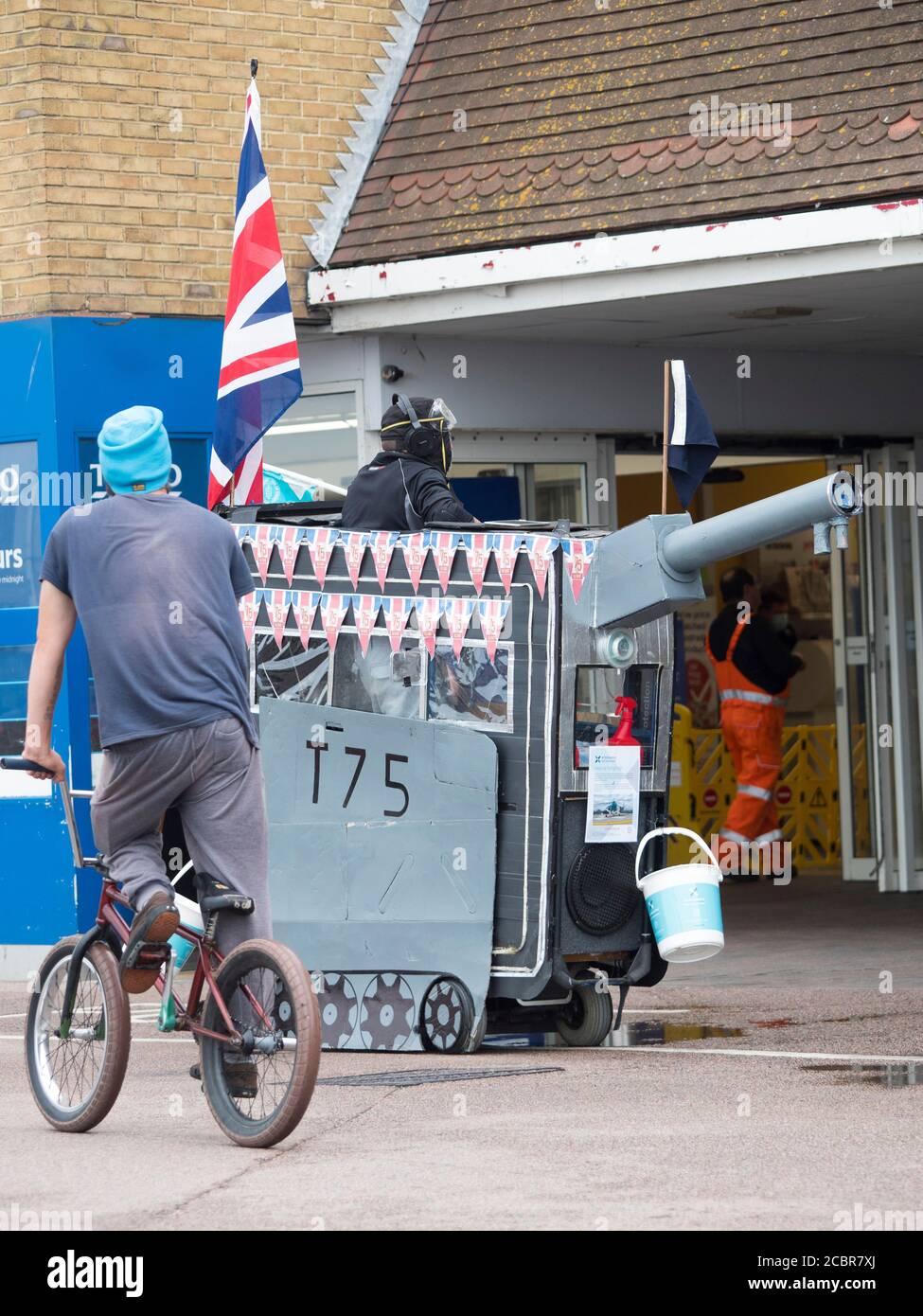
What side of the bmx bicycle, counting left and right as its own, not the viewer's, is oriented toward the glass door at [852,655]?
right

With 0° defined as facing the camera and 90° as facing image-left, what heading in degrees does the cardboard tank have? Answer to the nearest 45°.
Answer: approximately 315°

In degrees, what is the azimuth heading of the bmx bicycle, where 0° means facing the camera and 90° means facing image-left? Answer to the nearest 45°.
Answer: approximately 135°

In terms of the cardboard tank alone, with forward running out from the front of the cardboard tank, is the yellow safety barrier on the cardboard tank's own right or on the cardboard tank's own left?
on the cardboard tank's own left

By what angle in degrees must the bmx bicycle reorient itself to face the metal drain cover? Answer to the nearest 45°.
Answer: approximately 90° to its right

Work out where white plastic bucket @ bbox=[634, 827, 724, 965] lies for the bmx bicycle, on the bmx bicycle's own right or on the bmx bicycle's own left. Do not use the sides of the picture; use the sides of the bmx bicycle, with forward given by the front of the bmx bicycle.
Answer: on the bmx bicycle's own right

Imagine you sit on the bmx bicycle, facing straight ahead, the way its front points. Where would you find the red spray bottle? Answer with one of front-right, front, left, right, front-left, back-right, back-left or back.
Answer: right

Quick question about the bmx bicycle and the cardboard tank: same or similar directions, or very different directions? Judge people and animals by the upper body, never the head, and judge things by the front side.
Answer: very different directions

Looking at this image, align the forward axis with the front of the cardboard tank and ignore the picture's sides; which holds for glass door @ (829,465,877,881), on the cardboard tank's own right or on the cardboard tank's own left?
on the cardboard tank's own left

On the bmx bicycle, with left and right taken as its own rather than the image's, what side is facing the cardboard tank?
right
